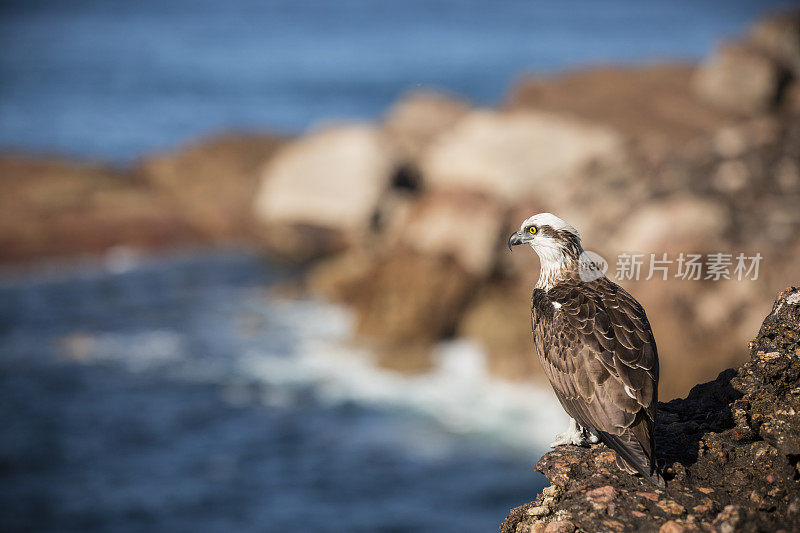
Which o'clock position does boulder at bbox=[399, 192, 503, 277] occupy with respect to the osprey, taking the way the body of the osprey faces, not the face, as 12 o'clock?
The boulder is roughly at 1 o'clock from the osprey.

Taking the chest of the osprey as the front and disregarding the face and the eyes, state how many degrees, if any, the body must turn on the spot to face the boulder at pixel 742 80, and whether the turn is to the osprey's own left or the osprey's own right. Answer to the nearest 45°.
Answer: approximately 45° to the osprey's own right

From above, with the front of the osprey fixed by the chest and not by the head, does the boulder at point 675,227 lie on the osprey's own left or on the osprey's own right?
on the osprey's own right

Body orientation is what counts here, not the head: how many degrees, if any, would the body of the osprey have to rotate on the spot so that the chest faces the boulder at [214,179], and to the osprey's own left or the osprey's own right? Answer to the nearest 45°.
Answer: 0° — it already faces it

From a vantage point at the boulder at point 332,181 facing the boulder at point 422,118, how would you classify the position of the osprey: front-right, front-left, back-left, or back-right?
back-right

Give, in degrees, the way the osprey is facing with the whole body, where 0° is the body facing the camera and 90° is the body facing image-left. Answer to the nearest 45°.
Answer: approximately 135°

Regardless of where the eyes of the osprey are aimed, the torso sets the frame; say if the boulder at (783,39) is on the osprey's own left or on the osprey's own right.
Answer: on the osprey's own right
